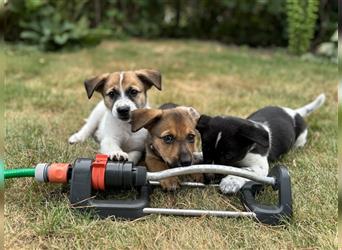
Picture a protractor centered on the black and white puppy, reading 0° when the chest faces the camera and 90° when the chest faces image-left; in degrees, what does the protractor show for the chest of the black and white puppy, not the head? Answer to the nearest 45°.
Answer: approximately 45°

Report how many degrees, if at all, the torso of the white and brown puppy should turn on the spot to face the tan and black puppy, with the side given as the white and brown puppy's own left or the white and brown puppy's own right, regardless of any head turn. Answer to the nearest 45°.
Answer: approximately 45° to the white and brown puppy's own left

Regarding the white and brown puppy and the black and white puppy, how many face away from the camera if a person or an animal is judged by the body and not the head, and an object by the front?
0

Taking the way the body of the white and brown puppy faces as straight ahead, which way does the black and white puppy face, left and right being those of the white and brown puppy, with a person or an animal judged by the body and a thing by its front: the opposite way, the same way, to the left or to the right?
to the right

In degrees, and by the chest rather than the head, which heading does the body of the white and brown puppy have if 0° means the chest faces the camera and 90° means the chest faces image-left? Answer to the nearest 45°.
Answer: approximately 0°

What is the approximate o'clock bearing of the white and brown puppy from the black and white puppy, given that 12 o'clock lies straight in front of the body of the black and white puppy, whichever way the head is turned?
The white and brown puppy is roughly at 2 o'clock from the black and white puppy.

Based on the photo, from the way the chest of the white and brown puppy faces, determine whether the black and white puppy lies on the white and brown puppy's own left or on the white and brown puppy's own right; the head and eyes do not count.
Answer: on the white and brown puppy's own left
